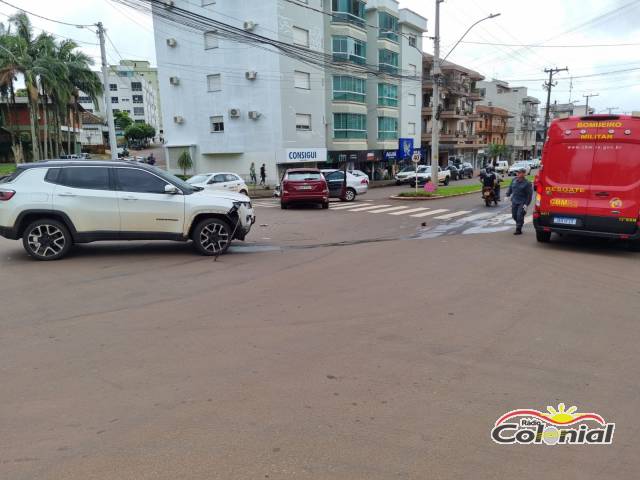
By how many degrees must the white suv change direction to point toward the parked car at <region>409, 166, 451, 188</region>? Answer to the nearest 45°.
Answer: approximately 45° to its left

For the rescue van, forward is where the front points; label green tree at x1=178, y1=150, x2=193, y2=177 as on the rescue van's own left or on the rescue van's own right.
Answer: on the rescue van's own left

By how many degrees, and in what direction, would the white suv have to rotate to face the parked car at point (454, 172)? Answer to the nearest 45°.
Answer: approximately 45° to its left

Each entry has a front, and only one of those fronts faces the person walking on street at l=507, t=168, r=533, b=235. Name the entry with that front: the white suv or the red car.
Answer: the white suv

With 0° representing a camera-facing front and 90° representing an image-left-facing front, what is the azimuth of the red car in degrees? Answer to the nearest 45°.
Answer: approximately 180°

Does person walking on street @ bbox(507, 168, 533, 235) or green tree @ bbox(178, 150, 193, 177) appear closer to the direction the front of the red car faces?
the green tree

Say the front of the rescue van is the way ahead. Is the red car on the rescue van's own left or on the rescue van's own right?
on the rescue van's own left

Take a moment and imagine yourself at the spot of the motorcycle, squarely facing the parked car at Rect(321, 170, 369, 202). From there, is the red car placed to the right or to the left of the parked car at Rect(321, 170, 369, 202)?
left

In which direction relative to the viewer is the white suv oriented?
to the viewer's right

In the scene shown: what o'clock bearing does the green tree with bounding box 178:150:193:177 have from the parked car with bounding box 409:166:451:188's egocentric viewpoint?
The green tree is roughly at 1 o'clock from the parked car.

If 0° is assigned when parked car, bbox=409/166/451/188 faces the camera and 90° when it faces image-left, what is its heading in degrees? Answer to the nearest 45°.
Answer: approximately 45°

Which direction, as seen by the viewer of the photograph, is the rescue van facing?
facing away from the viewer

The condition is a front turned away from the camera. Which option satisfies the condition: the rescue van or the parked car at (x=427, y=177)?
the rescue van
